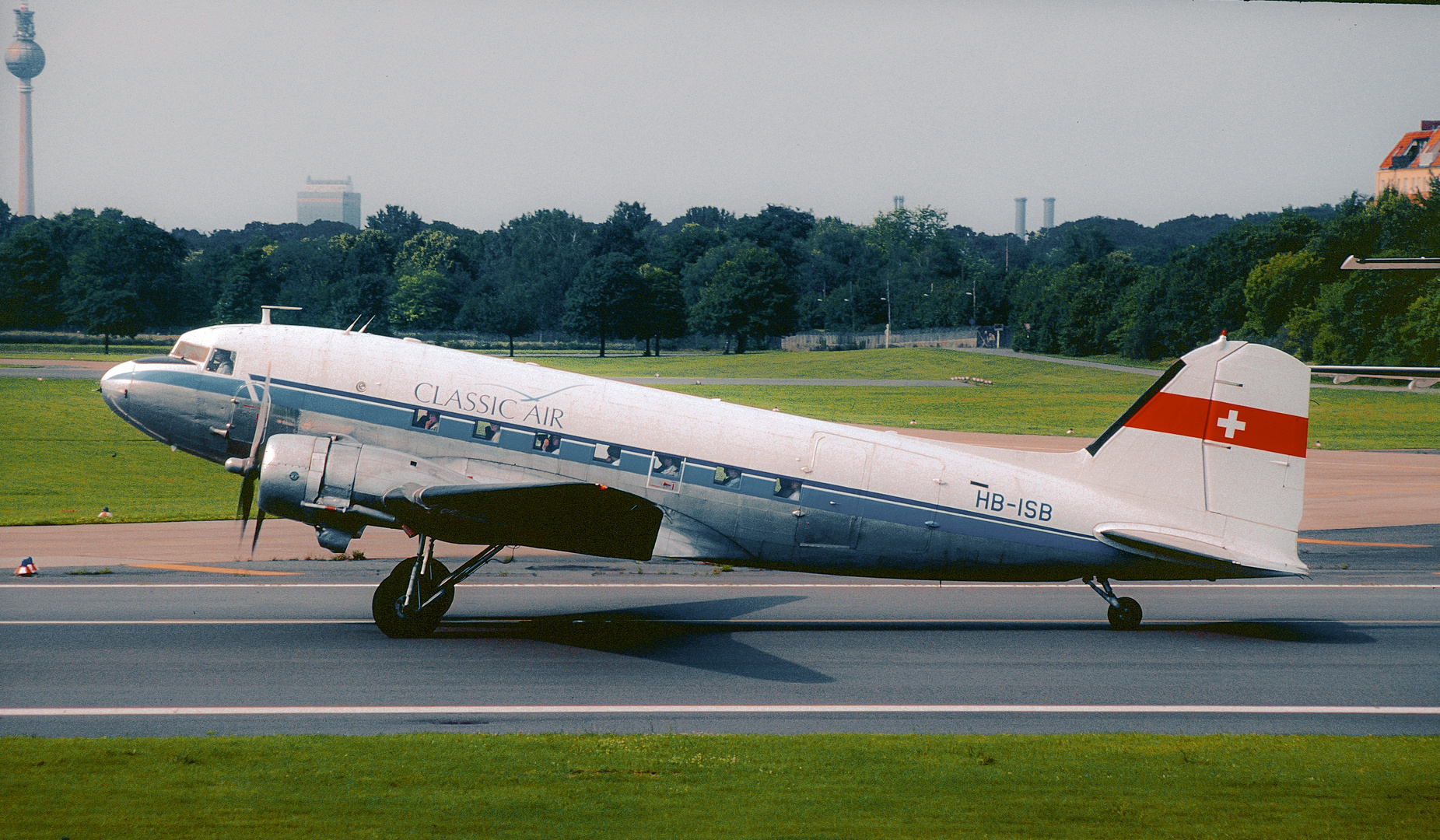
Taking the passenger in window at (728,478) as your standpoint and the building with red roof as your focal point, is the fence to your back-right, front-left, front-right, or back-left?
front-left

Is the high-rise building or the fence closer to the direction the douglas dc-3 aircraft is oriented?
the high-rise building

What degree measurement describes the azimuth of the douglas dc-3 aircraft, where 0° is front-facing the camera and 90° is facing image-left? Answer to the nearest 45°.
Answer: approximately 90°

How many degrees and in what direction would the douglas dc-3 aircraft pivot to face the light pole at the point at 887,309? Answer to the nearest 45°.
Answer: approximately 90° to its right

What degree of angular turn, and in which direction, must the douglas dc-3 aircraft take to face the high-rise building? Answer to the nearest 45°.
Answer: approximately 45° to its right

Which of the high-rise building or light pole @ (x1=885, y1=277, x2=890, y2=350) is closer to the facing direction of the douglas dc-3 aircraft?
the high-rise building

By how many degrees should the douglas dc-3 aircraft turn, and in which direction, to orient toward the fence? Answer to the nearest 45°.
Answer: approximately 90° to its right
